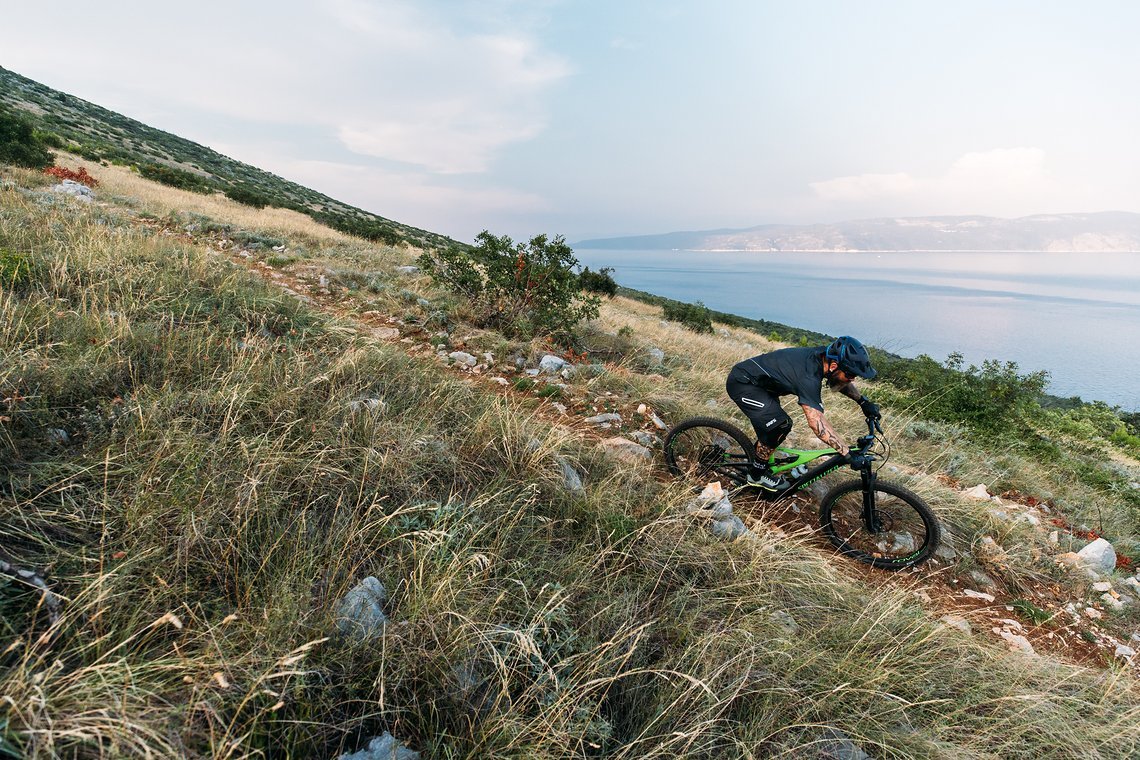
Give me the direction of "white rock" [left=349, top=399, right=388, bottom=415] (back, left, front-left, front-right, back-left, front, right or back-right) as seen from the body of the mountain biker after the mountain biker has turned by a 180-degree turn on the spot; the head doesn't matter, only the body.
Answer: front-left

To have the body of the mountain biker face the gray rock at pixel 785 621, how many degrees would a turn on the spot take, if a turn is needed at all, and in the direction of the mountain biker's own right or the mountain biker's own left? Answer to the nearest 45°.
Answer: approximately 90° to the mountain biker's own right

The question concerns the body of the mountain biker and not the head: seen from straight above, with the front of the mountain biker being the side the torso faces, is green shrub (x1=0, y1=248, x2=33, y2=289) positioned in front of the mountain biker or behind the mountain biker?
behind

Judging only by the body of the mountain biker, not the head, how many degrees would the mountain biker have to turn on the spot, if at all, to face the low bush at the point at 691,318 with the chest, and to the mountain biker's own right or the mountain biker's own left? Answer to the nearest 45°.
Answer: approximately 90° to the mountain biker's own left

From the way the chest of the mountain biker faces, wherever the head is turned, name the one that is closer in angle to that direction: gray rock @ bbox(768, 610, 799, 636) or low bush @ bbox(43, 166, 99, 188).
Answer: the gray rock

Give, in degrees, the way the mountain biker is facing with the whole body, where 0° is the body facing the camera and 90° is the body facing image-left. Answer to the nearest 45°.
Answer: approximately 270°
